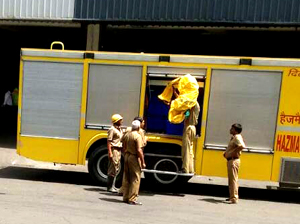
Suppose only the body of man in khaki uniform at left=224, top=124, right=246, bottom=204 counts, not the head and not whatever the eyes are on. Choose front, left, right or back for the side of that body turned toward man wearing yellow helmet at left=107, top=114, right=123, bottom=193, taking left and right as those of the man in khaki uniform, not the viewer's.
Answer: front

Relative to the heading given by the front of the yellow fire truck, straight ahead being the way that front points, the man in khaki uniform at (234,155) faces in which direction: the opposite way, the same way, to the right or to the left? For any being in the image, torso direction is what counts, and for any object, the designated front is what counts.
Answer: the opposite way

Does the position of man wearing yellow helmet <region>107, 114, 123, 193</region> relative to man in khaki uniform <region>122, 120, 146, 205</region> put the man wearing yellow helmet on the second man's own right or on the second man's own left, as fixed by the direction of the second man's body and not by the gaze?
on the second man's own left

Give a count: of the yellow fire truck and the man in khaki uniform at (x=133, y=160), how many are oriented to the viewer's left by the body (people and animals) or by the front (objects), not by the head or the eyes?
0

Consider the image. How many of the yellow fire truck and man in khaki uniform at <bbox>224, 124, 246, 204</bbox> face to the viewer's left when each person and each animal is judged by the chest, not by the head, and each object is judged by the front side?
1

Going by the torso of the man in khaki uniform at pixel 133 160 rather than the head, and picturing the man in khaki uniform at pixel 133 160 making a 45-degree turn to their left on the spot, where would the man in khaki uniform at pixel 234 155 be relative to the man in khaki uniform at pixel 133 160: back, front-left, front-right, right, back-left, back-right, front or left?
right

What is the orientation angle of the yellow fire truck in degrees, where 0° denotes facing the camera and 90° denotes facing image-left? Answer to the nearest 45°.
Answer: approximately 270°

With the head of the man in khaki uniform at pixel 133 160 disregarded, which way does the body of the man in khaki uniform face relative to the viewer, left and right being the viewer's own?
facing away from the viewer and to the right of the viewer

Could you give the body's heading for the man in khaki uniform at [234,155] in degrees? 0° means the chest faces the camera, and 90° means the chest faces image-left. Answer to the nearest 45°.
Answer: approximately 90°
